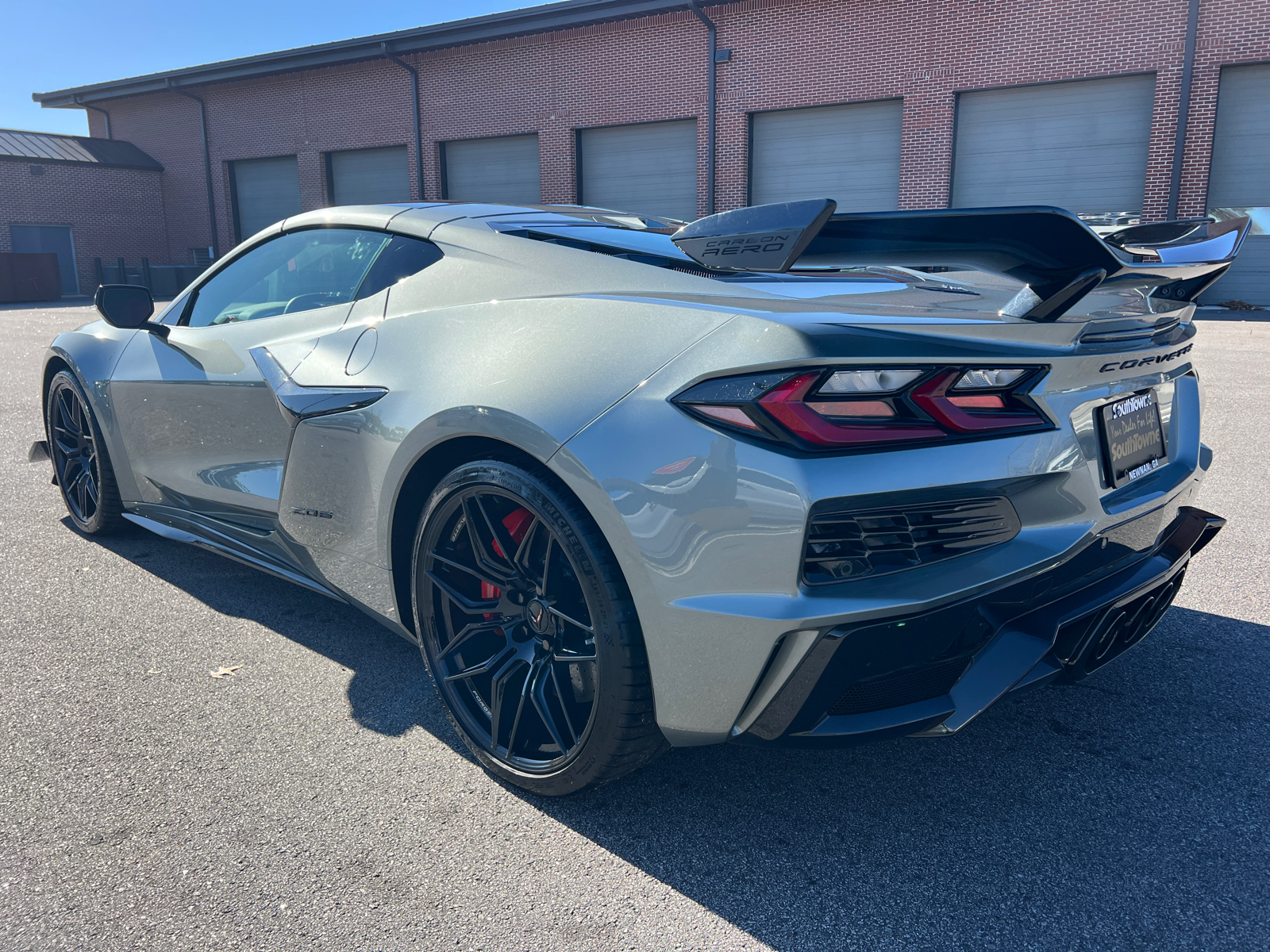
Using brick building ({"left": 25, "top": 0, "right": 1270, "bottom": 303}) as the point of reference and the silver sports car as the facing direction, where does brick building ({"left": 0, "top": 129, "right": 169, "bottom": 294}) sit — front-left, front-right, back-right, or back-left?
back-right

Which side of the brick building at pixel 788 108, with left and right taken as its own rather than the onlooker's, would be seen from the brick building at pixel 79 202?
right

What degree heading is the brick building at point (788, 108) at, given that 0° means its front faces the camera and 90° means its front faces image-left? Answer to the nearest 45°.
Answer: approximately 45°

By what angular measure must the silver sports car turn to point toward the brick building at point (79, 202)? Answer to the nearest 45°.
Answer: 0° — it already faces it

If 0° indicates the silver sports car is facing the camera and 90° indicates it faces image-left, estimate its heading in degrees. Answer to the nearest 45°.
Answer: approximately 135°

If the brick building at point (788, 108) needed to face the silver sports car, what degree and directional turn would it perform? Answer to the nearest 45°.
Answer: approximately 45° to its left

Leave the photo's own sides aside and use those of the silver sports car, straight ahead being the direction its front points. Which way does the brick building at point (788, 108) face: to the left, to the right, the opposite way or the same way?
to the left

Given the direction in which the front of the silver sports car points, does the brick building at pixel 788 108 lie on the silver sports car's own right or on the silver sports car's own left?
on the silver sports car's own right

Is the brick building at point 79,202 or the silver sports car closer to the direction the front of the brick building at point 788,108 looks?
the silver sports car
